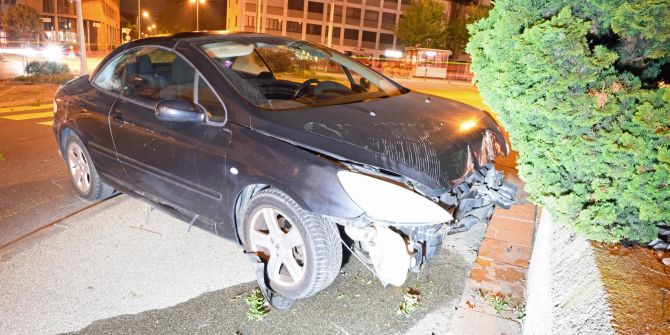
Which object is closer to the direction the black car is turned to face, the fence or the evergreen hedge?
the evergreen hedge

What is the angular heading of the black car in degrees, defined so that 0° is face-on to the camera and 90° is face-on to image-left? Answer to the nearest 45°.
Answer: approximately 315°

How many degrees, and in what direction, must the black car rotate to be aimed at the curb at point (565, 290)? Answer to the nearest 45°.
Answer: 0° — it already faces it

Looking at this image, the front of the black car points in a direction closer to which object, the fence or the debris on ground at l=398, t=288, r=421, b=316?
the debris on ground

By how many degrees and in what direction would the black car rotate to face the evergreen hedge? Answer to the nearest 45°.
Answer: approximately 45° to its left
